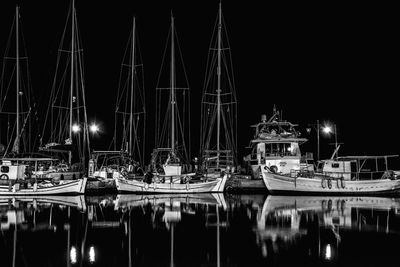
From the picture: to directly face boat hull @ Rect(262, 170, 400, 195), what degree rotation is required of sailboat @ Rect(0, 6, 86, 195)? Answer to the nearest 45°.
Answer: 0° — it already faces it

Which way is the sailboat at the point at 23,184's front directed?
to the viewer's right
